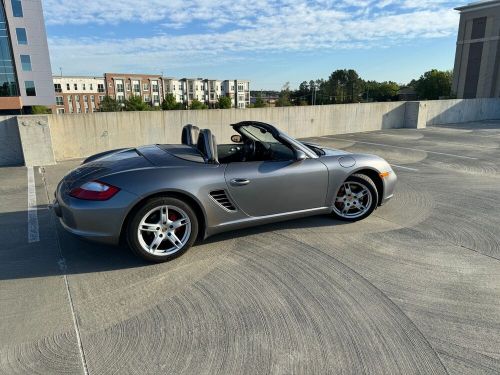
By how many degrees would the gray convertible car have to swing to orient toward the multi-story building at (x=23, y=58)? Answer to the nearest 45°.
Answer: approximately 90° to its left

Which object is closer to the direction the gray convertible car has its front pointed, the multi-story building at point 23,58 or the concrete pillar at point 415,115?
the concrete pillar

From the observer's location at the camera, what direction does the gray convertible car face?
facing away from the viewer and to the right of the viewer

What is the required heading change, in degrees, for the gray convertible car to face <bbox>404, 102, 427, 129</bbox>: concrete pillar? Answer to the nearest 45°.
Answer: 0° — it already faces it

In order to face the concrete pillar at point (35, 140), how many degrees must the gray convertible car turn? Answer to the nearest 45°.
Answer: approximately 90° to its left

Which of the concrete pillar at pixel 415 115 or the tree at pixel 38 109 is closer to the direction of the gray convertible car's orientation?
the concrete pillar
